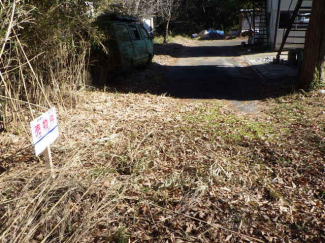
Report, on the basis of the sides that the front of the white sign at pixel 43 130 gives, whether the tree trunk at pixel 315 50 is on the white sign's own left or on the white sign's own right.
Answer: on the white sign's own left

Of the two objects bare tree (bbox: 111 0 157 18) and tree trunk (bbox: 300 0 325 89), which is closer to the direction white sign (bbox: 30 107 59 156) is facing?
the tree trunk

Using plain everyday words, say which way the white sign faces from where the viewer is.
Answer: facing the viewer and to the right of the viewer

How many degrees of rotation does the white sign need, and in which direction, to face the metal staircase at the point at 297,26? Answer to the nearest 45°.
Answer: approximately 90° to its left

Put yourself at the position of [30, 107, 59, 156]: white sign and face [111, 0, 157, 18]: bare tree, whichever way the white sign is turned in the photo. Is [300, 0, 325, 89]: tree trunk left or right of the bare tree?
right

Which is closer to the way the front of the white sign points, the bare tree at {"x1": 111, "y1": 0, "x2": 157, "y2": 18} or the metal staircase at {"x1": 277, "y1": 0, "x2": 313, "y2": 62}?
the metal staircase

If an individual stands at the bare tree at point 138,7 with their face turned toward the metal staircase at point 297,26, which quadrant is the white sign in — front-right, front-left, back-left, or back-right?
front-right

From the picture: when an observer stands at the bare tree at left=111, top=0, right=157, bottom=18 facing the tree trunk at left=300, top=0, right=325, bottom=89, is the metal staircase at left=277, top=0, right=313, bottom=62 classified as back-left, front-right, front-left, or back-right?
front-left
